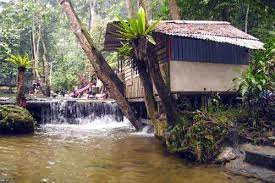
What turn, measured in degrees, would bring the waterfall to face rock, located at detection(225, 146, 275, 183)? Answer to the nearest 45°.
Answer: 0° — it already faces it

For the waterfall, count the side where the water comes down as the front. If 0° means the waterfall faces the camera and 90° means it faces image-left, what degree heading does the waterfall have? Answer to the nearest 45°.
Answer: approximately 0°

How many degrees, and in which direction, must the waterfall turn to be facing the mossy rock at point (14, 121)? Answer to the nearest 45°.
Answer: approximately 45° to its right
